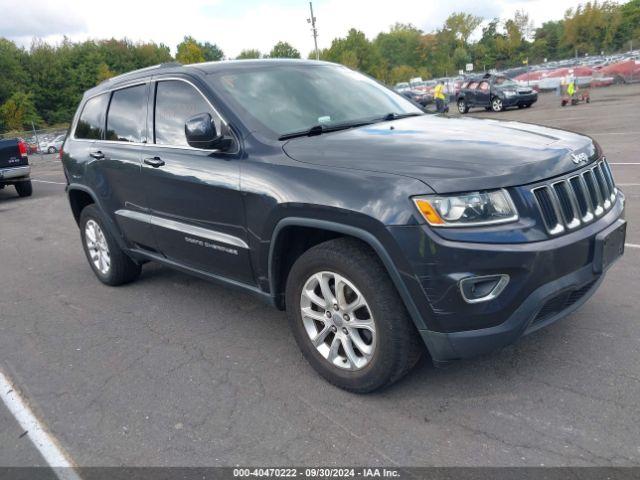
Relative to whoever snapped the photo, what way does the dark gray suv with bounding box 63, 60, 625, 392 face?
facing the viewer and to the right of the viewer

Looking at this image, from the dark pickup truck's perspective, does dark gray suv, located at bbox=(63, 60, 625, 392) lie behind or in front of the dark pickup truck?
behind

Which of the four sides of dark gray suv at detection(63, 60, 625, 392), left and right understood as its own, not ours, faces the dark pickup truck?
back

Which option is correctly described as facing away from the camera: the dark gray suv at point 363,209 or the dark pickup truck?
the dark pickup truck

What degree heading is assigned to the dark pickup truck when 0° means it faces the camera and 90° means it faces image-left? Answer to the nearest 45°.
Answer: approximately 180°

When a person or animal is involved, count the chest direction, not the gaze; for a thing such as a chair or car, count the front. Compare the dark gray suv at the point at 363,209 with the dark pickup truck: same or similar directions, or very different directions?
very different directions

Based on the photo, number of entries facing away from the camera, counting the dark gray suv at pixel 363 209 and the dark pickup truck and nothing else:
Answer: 1
